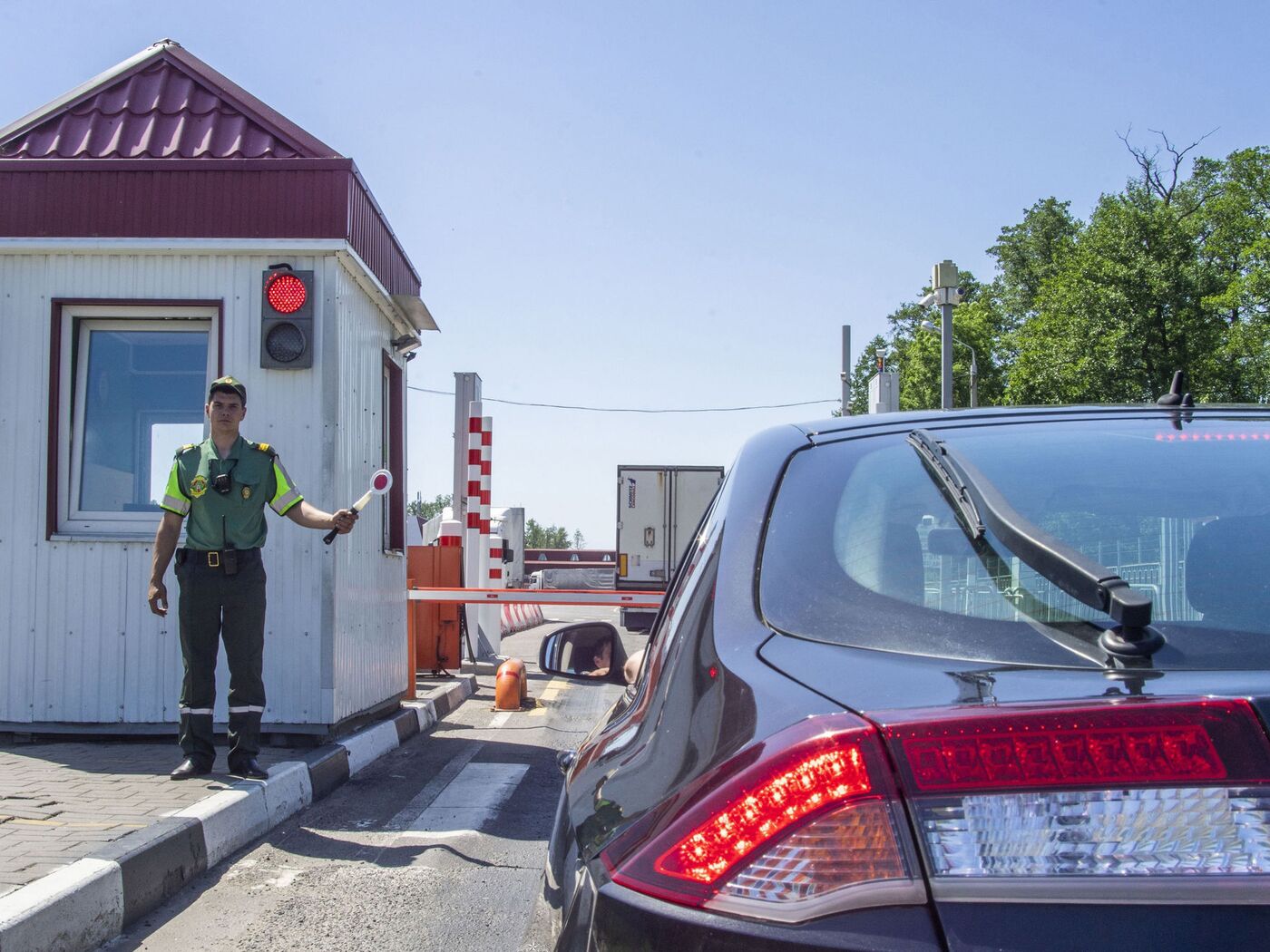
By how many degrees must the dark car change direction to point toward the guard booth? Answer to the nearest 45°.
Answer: approximately 45° to its left

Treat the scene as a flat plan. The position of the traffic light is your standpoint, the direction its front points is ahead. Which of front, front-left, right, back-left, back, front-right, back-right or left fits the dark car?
front

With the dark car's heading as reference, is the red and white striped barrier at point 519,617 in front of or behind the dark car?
in front

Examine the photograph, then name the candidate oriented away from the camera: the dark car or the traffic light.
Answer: the dark car

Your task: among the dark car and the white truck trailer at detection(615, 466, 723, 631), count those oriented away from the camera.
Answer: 2

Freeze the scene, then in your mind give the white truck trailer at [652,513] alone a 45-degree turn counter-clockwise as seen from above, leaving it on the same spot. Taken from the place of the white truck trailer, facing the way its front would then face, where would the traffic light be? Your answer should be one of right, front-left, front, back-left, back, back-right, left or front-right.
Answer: back-left

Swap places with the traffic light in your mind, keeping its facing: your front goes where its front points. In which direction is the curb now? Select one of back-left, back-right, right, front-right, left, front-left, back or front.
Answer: front

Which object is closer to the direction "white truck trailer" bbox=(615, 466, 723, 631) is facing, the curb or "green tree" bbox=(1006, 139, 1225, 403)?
the green tree

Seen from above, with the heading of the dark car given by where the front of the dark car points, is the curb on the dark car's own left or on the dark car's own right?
on the dark car's own left

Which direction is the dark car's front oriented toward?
away from the camera

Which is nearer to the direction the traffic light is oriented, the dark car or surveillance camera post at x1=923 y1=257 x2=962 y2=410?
the dark car

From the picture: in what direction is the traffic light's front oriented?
toward the camera

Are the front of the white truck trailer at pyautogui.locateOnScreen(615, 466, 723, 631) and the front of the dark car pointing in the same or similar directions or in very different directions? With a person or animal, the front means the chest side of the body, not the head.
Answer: same or similar directions

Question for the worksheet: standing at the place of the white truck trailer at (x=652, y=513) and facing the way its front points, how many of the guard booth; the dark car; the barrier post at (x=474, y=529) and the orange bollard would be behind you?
4

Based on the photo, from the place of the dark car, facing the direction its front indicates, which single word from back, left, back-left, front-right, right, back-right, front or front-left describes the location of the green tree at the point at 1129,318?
front

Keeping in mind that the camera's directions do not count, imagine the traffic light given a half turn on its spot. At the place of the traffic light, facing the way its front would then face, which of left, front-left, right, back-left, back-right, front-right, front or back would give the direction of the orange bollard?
front-right

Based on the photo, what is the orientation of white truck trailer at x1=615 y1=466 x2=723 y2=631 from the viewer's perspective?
away from the camera
